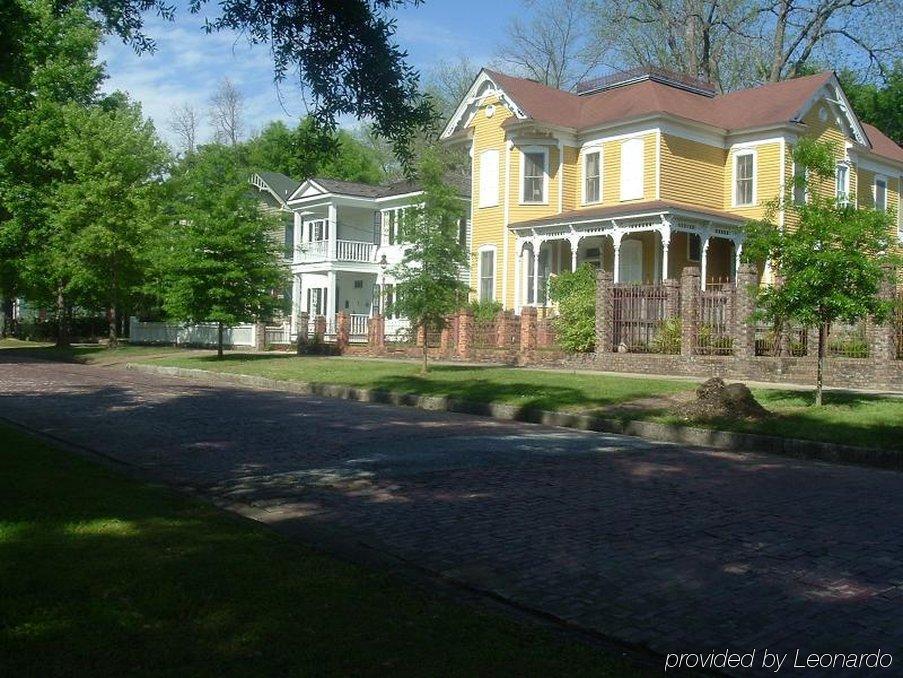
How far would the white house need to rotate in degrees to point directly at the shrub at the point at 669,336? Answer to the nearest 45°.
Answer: approximately 45° to its left

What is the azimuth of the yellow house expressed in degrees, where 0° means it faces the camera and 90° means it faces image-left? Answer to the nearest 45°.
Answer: approximately 45°

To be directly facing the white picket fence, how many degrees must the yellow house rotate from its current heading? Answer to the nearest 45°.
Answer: approximately 45° to its right

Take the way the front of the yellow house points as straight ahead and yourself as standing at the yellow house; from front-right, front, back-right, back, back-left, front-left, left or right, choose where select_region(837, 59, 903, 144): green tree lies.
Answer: back

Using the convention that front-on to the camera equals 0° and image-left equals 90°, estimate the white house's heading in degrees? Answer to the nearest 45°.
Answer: approximately 45°

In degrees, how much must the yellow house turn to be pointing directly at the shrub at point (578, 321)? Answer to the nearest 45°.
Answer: approximately 45° to its left

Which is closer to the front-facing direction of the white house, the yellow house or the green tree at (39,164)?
the green tree

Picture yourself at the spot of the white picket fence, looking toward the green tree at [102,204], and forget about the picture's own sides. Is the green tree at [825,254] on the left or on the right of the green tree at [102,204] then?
left

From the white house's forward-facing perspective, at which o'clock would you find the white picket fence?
The white picket fence is roughly at 1 o'clock from the white house.

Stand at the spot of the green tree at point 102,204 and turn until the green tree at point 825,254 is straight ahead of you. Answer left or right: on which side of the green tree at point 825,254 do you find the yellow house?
left

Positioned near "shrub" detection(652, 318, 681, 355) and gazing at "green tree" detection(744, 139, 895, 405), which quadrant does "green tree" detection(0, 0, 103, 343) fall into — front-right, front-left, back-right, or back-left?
back-right
